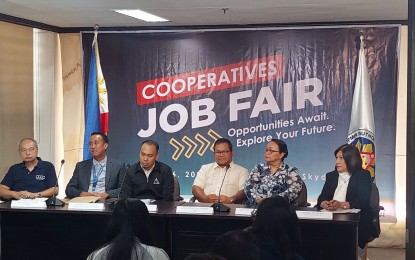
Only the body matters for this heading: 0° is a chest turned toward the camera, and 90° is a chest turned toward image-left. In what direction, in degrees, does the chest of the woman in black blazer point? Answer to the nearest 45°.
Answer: approximately 45°

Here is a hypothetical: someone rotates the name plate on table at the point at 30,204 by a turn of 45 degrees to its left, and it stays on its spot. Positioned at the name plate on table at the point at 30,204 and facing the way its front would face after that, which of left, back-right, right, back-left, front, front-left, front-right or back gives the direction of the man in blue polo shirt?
back-left

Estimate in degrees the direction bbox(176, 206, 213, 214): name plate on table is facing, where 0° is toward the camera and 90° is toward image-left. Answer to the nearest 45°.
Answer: approximately 0°

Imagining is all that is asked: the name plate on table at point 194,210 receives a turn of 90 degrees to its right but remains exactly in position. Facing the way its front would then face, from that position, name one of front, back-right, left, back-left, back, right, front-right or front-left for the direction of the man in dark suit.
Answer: front-right

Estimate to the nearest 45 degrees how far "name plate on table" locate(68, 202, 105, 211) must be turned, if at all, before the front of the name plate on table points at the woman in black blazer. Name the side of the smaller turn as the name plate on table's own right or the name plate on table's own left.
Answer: approximately 90° to the name plate on table's own left

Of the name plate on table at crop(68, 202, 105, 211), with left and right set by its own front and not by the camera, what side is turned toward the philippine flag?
back
